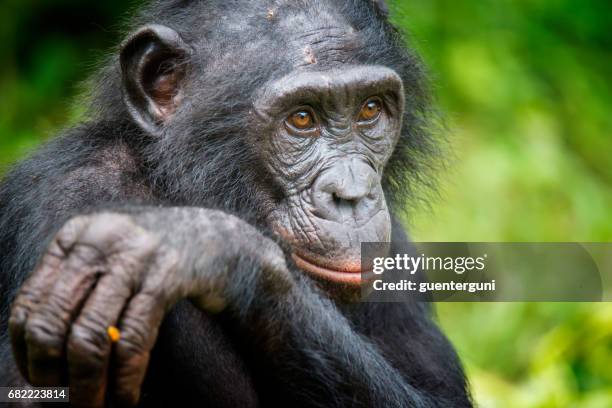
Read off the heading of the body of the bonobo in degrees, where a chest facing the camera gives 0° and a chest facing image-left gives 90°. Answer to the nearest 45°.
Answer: approximately 315°
